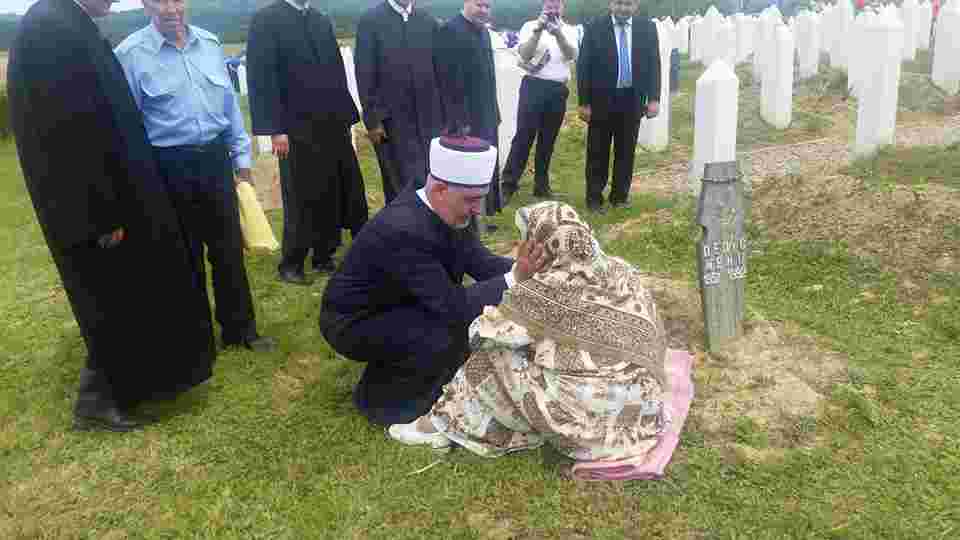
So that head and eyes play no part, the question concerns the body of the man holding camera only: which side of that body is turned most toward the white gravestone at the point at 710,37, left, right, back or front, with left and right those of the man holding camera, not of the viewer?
back

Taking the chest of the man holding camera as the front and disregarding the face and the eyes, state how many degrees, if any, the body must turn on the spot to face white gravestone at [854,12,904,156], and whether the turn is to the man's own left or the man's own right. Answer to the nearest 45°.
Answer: approximately 90° to the man's own left

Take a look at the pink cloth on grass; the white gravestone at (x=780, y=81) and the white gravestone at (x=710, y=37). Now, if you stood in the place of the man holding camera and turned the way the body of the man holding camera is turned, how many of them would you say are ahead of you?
1

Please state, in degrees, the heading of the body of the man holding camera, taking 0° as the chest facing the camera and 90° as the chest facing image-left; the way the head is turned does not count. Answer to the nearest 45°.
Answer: approximately 0°

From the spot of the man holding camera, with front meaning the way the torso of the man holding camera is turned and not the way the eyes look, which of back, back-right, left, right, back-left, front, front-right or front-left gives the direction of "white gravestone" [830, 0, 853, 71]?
back-left

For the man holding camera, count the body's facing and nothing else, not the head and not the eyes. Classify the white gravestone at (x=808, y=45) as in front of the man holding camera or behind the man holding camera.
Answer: behind

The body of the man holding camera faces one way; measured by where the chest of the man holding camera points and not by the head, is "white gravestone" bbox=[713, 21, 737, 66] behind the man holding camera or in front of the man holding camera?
behind

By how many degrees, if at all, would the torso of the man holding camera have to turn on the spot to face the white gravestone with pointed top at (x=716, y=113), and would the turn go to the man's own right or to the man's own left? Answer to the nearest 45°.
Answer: approximately 45° to the man's own left

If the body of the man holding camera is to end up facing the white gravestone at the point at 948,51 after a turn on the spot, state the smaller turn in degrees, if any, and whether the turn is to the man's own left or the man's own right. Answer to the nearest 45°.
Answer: approximately 135° to the man's own left

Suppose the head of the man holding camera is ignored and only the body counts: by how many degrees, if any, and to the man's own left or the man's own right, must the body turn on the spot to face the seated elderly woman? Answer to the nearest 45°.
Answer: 0° — they already face them

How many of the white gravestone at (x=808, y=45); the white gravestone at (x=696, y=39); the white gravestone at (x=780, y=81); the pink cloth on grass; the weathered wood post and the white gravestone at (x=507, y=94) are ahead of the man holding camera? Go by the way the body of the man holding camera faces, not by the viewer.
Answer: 2

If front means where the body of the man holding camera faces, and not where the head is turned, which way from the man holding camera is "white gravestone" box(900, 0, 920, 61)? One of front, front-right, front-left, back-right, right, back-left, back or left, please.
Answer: back-left
